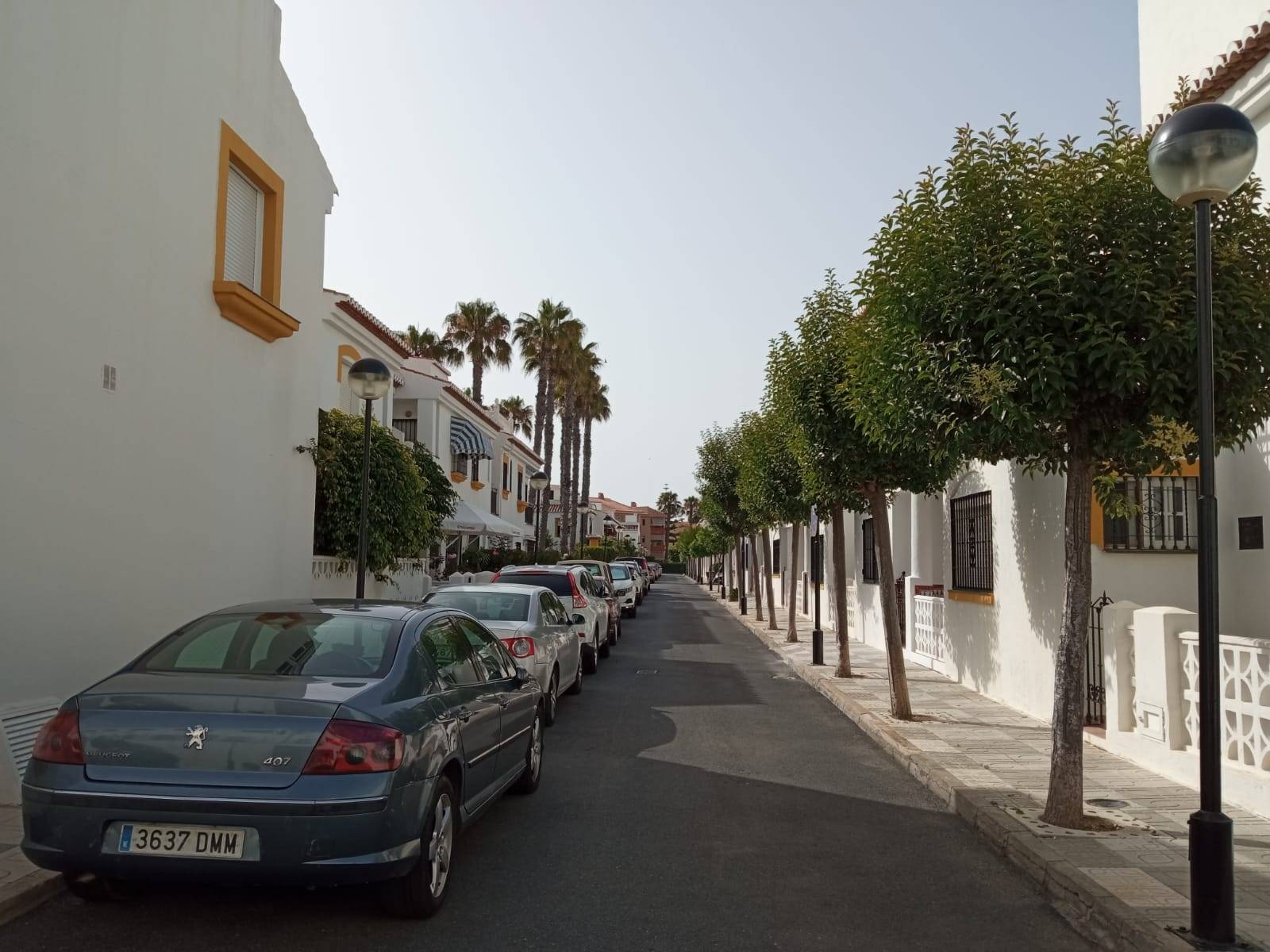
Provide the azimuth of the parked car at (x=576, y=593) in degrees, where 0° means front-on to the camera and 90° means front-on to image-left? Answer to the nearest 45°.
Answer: approximately 180°

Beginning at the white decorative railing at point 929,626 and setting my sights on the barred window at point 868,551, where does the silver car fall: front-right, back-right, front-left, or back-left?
back-left

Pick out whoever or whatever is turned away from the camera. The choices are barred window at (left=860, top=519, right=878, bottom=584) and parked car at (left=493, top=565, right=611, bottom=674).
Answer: the parked car

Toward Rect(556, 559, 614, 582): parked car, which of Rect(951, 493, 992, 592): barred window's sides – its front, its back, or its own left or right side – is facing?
right

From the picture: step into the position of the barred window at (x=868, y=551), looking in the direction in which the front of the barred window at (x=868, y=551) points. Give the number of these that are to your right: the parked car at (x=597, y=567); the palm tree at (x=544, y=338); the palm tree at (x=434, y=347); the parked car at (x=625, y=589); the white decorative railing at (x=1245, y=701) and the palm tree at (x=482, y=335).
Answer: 5

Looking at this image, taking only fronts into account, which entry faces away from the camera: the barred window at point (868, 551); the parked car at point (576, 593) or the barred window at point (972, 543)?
the parked car

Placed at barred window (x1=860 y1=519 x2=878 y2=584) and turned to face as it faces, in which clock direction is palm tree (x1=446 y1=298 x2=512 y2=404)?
The palm tree is roughly at 3 o'clock from the barred window.

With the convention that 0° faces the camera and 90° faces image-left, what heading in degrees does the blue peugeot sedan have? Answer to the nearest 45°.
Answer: approximately 225°

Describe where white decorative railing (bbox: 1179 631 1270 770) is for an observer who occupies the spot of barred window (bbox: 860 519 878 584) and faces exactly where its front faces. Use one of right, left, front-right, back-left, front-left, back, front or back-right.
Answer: front-left

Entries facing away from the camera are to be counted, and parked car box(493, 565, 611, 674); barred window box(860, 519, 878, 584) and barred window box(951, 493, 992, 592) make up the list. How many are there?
1

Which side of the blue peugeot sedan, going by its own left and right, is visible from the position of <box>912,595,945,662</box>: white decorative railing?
front

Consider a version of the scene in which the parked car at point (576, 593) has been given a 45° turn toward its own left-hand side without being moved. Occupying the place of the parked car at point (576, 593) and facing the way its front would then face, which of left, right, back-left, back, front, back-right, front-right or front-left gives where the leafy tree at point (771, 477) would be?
right

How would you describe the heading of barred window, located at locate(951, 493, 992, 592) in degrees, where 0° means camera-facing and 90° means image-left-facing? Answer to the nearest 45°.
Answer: approximately 45°

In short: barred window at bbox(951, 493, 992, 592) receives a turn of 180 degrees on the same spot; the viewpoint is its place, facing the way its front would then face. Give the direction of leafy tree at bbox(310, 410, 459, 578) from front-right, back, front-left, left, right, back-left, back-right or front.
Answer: back-left

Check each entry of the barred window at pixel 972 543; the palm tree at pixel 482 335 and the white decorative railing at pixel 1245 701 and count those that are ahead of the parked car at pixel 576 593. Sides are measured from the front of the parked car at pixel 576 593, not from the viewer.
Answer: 1

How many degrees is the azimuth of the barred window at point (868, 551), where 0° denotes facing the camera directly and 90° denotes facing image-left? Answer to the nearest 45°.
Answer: approximately 45°

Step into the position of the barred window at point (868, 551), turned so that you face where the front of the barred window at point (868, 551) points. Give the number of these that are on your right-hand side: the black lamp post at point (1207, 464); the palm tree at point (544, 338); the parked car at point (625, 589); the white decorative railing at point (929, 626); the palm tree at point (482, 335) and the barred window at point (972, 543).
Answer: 3

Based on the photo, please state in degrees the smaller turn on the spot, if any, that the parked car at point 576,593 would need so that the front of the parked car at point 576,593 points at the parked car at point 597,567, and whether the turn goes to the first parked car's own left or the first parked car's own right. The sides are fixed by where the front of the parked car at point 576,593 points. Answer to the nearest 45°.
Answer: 0° — it already faces it

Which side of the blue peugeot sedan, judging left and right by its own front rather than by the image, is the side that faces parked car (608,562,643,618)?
front
